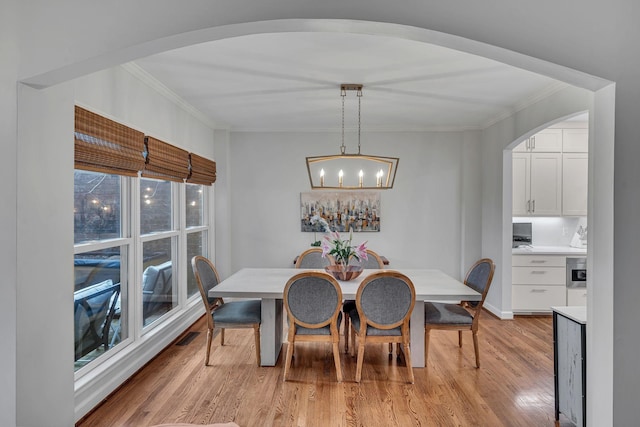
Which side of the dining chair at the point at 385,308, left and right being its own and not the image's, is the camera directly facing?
back

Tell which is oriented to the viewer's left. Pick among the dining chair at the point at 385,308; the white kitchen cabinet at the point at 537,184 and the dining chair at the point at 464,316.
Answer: the dining chair at the point at 464,316

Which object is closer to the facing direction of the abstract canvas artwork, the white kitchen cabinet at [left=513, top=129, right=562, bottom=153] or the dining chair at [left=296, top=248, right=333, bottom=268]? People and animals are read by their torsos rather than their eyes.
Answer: the dining chair

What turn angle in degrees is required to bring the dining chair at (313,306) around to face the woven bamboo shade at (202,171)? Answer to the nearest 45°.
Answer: approximately 45° to its left

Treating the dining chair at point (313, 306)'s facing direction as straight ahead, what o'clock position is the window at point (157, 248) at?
The window is roughly at 10 o'clock from the dining chair.

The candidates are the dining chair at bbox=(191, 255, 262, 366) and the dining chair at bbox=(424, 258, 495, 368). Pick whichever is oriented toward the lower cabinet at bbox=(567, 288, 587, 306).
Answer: the dining chair at bbox=(191, 255, 262, 366)

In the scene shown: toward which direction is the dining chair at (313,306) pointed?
away from the camera
